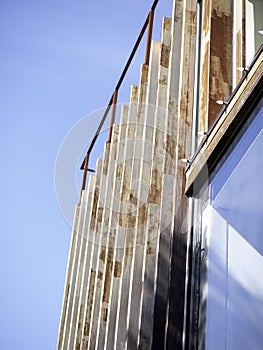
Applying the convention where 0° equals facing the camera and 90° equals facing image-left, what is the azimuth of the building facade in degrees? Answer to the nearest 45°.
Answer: approximately 45°
